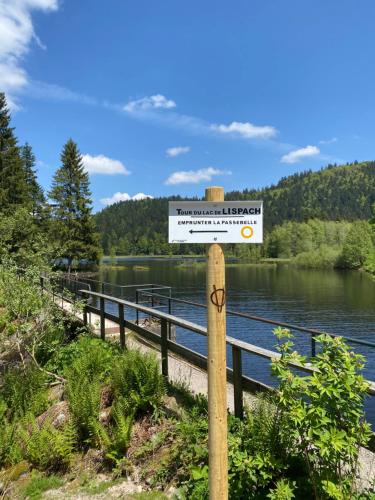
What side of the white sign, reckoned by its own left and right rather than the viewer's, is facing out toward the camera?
front

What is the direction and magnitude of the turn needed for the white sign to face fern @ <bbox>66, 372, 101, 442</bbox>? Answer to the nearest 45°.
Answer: approximately 135° to its right

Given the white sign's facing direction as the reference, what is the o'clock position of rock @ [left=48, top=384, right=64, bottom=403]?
The rock is roughly at 5 o'clock from the white sign.

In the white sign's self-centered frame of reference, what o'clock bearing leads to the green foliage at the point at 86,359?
The green foliage is roughly at 5 o'clock from the white sign.

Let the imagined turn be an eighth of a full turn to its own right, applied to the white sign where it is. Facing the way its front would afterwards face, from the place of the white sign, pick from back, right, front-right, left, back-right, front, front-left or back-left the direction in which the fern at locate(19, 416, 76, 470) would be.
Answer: right

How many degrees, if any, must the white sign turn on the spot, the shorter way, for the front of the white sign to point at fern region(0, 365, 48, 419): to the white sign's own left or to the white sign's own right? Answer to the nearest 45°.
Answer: approximately 135° to the white sign's own right

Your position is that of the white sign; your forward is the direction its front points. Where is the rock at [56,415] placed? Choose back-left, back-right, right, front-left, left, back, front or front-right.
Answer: back-right

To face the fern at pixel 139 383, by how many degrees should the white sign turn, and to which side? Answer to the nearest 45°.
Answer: approximately 135° to its right
